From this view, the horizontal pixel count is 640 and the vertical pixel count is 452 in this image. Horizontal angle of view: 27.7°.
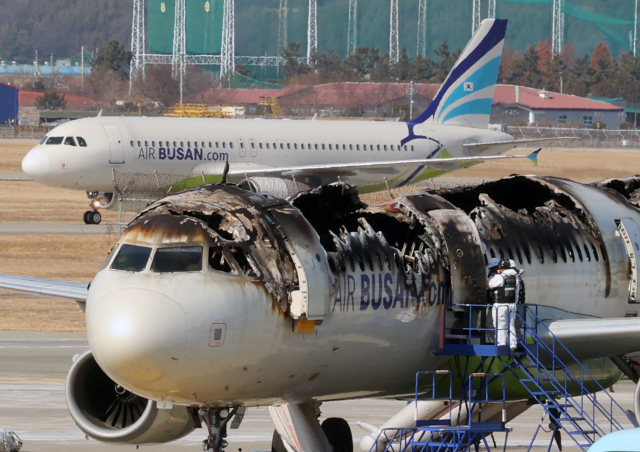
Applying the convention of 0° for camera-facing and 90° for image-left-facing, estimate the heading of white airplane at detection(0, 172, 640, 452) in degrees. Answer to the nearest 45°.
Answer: approximately 45°
